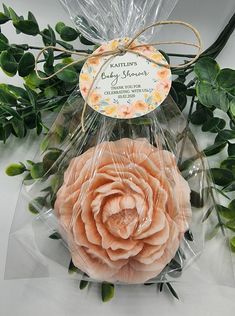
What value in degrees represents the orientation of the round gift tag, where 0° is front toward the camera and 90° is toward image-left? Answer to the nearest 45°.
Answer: approximately 0°
